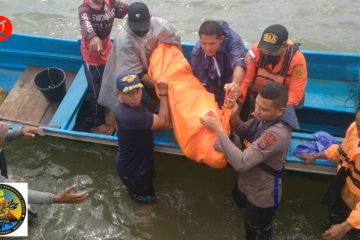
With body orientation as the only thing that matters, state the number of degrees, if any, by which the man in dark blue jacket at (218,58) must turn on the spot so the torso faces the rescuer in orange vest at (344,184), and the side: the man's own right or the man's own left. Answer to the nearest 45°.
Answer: approximately 90° to the man's own left

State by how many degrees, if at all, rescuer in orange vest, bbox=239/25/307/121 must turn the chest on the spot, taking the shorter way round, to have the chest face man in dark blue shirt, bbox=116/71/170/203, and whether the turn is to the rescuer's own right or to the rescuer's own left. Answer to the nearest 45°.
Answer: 0° — they already face them

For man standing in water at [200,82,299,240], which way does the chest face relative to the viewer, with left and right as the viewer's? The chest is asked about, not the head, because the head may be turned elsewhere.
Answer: facing to the left of the viewer

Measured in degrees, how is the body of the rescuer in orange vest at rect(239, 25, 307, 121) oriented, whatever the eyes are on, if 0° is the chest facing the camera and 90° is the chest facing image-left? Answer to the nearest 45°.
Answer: approximately 45°

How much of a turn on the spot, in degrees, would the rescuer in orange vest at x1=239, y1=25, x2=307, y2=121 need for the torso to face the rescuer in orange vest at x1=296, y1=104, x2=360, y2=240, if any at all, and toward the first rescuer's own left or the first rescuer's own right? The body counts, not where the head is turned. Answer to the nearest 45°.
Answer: approximately 90° to the first rescuer's own left

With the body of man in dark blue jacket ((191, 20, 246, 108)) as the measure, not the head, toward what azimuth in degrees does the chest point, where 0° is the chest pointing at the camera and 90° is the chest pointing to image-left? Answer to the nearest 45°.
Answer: approximately 45°
